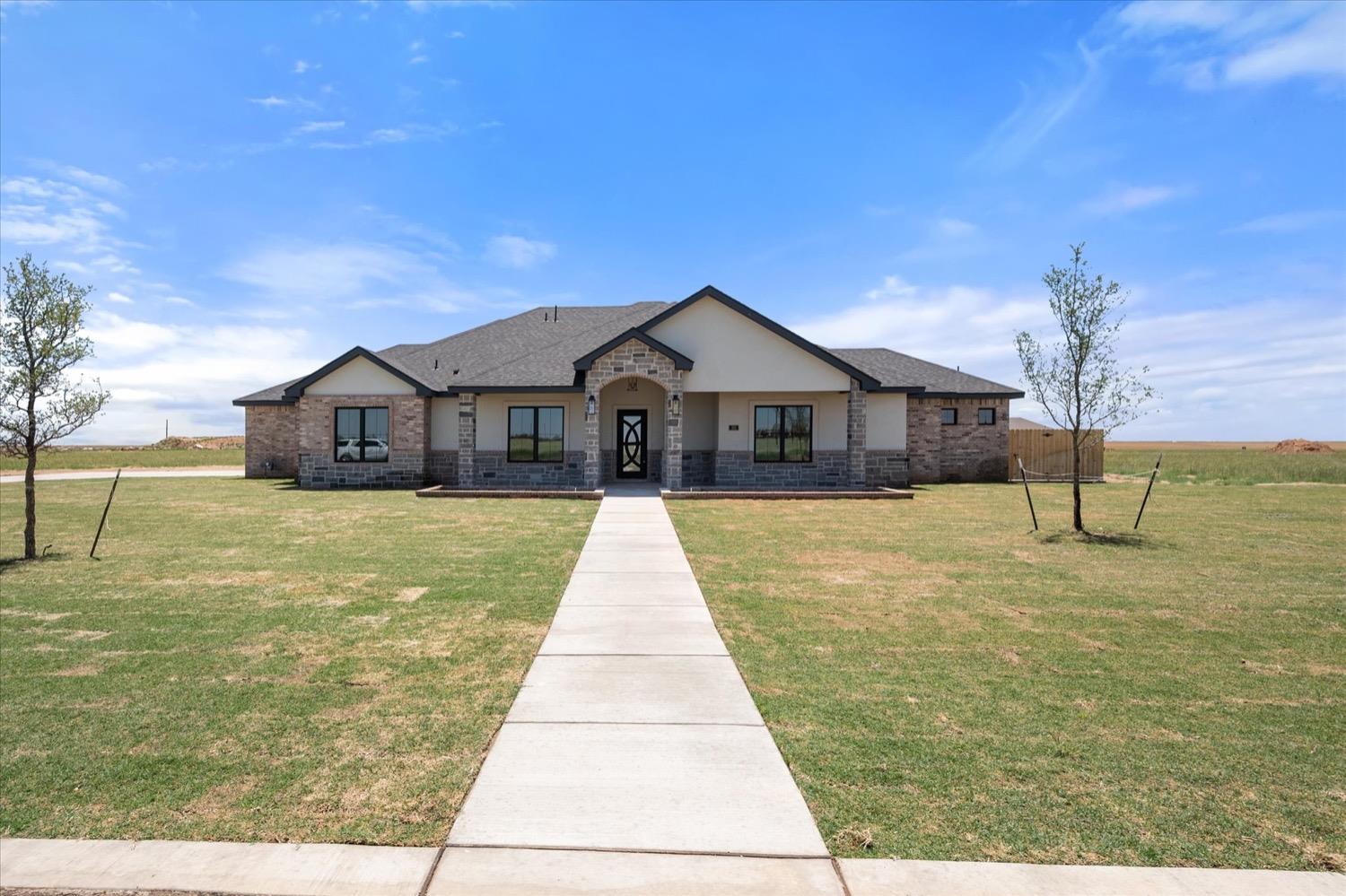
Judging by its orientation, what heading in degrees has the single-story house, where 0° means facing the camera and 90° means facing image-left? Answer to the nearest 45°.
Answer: approximately 0°

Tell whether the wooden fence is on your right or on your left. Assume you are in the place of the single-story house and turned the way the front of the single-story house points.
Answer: on your left
